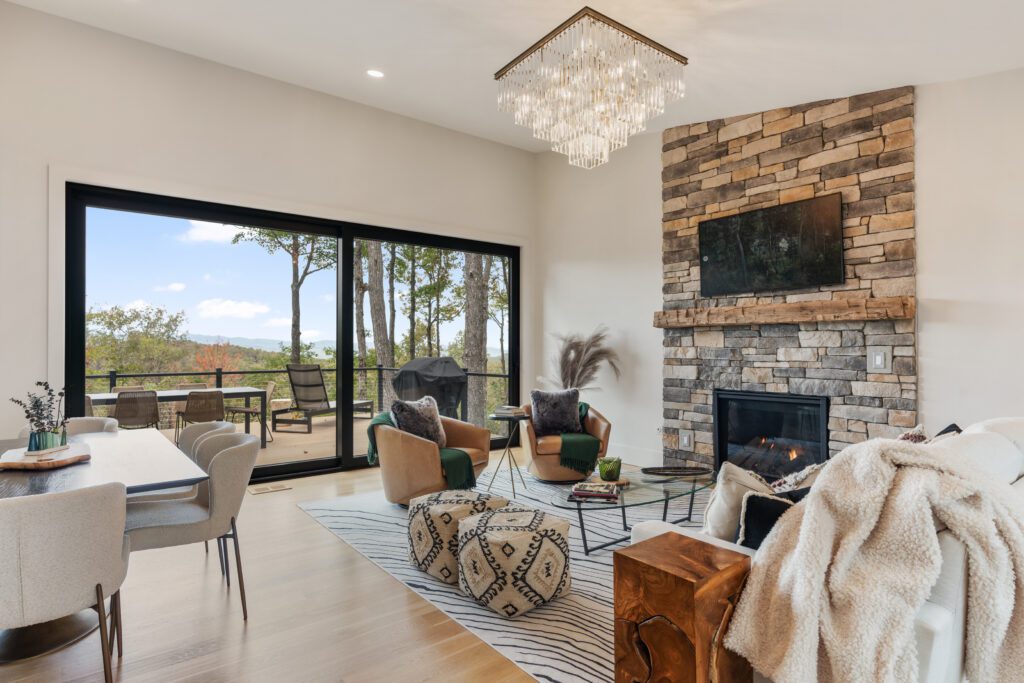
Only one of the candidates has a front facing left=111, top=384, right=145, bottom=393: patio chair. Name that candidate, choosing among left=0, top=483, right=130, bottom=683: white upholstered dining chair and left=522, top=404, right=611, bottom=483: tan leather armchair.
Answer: the white upholstered dining chair

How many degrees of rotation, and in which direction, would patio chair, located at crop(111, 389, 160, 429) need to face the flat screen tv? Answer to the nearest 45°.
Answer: approximately 135° to its right

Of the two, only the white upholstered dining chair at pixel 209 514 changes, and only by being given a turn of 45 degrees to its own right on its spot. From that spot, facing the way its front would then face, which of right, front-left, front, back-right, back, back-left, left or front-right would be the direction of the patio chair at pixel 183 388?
front-right

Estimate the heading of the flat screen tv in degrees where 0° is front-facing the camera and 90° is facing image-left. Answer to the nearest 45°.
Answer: approximately 45°

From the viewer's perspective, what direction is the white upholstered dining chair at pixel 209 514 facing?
to the viewer's left

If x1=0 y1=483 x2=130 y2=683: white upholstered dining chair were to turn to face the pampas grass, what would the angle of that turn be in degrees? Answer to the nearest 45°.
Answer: approximately 45° to its right

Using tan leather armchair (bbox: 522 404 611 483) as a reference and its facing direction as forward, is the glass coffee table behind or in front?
in front

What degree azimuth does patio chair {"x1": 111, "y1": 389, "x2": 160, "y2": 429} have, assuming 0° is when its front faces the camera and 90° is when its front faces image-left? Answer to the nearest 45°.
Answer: approximately 180°

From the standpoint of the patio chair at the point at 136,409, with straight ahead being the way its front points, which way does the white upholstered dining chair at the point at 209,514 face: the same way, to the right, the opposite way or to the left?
to the left

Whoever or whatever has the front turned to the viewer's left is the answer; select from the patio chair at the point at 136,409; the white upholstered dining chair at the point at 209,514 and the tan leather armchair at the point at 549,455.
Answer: the white upholstered dining chair

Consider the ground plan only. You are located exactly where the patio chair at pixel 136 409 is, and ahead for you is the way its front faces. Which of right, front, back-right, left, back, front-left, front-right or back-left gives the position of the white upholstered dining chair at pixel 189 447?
back

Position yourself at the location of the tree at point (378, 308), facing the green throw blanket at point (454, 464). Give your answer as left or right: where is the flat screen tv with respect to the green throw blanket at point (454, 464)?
left

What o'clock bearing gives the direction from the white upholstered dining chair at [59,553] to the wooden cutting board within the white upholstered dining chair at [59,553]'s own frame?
The wooden cutting board is roughly at 12 o'clock from the white upholstered dining chair.

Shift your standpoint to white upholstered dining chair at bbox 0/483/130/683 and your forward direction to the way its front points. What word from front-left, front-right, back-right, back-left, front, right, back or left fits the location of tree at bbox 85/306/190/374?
front

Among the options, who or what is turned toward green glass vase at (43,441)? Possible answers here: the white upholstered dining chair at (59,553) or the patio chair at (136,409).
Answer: the white upholstered dining chair

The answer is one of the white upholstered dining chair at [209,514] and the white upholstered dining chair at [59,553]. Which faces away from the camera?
the white upholstered dining chair at [59,553]

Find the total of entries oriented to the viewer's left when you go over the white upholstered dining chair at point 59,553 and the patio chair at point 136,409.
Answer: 0

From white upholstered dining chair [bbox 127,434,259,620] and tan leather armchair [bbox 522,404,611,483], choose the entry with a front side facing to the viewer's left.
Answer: the white upholstered dining chair

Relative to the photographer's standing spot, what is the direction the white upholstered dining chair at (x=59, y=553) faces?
facing away from the viewer
